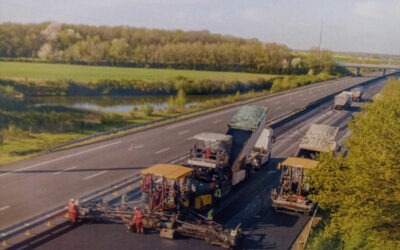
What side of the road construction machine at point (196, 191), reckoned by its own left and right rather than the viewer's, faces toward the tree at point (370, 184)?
right

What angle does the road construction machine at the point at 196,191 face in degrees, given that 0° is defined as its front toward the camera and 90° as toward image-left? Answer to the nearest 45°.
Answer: approximately 225°

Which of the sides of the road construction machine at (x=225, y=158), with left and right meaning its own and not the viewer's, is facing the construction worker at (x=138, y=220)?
back

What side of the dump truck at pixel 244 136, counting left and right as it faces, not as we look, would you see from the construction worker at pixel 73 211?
back

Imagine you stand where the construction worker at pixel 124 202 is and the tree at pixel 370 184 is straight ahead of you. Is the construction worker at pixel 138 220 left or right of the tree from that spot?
right

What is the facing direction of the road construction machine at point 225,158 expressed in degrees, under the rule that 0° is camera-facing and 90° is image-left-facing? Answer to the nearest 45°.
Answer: approximately 225°

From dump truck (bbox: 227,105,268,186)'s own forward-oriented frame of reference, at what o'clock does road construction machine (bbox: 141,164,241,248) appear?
The road construction machine is roughly at 5 o'clock from the dump truck.

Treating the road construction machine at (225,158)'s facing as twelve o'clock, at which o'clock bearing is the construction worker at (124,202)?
The construction worker is roughly at 6 o'clock from the road construction machine.

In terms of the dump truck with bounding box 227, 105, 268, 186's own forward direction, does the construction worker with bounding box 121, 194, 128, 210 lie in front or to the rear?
to the rear
